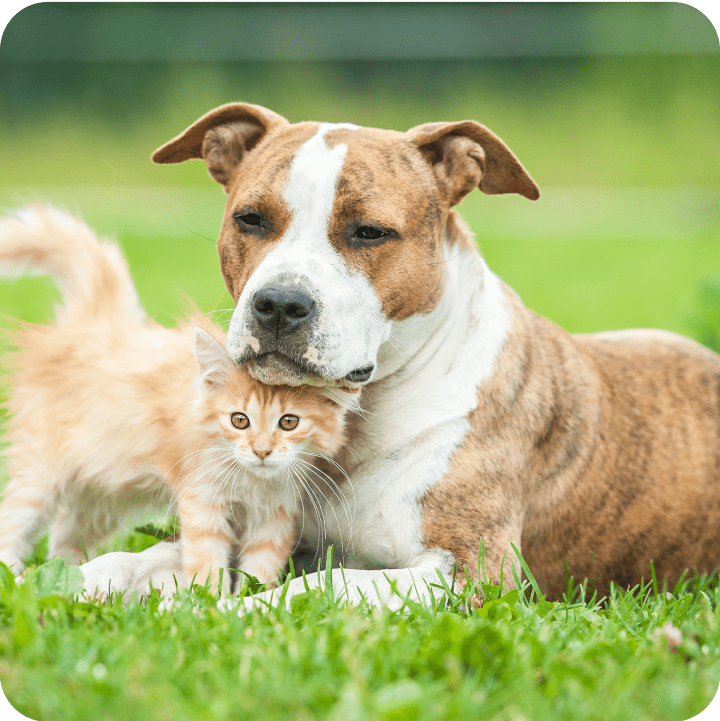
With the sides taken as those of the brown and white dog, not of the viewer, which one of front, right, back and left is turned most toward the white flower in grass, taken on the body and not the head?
left

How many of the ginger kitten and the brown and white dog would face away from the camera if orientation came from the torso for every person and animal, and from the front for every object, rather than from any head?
0

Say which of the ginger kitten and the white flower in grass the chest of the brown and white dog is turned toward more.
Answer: the ginger kitten

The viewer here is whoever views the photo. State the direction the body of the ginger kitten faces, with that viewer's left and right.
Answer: facing the viewer and to the right of the viewer

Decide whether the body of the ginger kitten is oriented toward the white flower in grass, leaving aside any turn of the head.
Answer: yes

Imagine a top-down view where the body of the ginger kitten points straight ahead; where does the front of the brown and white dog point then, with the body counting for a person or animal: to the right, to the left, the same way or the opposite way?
to the right
